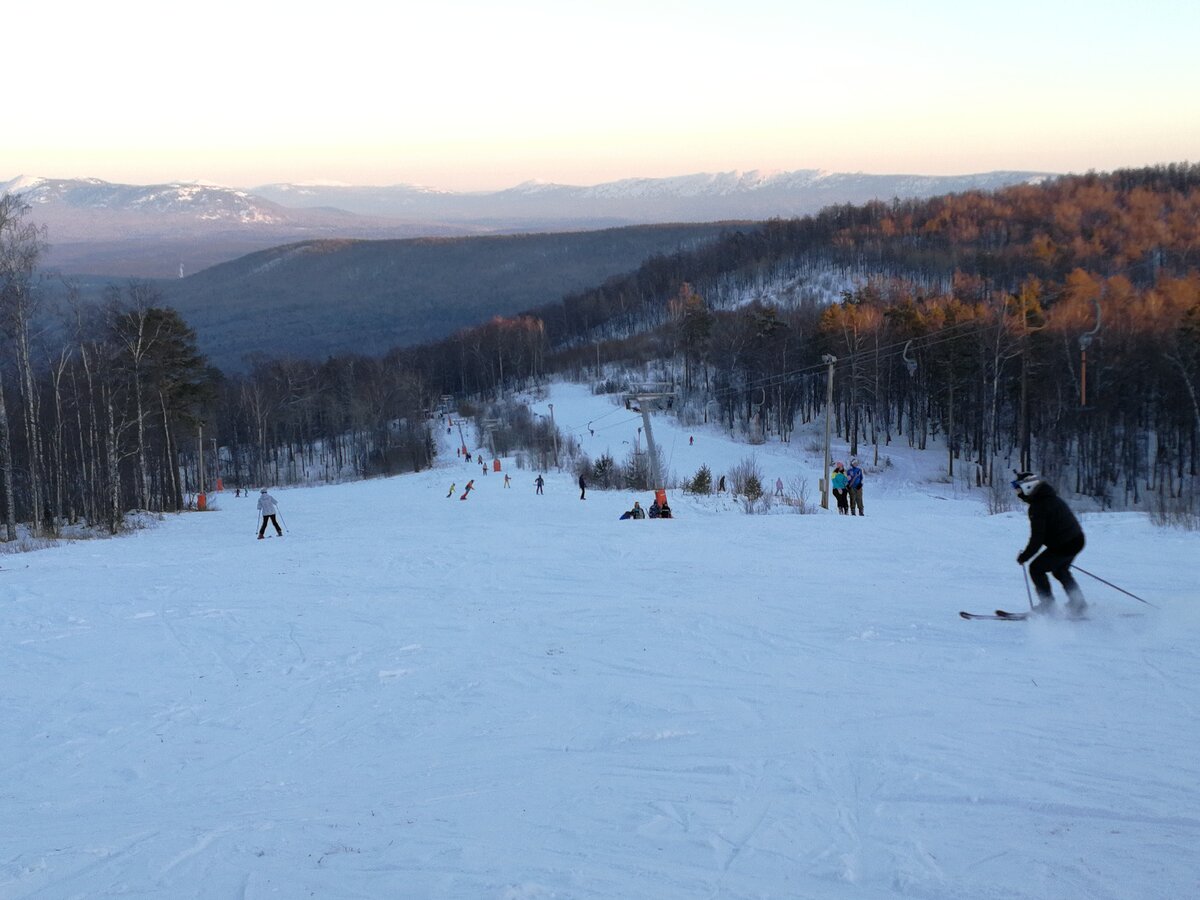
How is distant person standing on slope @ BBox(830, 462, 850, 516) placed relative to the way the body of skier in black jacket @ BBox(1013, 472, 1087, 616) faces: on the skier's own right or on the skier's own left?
on the skier's own right

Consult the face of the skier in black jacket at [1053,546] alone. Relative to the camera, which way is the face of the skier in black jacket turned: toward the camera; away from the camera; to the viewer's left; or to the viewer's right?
to the viewer's left

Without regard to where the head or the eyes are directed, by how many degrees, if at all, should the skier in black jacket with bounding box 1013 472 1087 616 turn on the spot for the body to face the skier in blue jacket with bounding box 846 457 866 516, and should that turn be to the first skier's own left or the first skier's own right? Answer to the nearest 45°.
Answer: approximately 90° to the first skier's own right

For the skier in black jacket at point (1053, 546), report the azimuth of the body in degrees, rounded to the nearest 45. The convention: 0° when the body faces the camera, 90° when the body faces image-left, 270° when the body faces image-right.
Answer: approximately 90°
